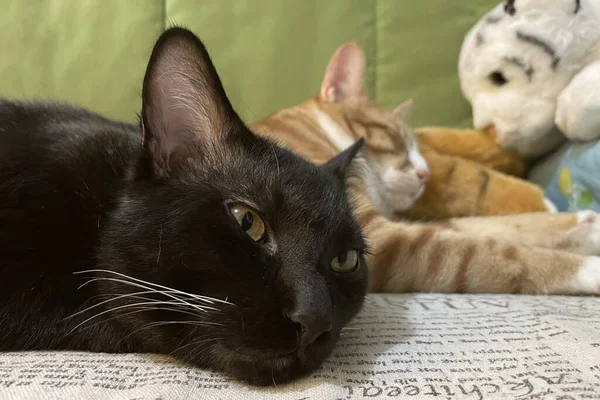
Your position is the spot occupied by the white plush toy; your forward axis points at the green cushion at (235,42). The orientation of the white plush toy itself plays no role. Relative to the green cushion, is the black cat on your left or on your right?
left

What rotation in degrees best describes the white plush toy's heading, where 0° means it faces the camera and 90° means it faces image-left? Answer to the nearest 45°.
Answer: approximately 90°

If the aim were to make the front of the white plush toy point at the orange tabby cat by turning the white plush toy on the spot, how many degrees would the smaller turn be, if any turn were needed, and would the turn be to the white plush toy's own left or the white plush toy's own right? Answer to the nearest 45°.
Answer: approximately 45° to the white plush toy's own left

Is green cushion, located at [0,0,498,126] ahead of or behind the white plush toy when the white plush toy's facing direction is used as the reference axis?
ahead
